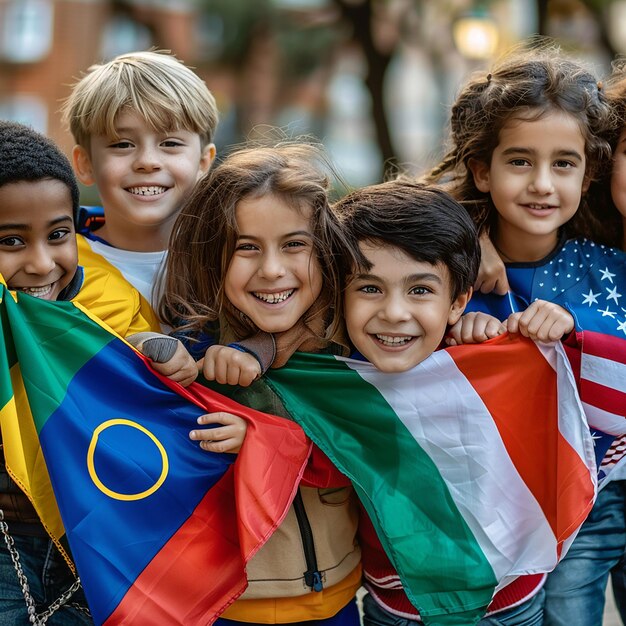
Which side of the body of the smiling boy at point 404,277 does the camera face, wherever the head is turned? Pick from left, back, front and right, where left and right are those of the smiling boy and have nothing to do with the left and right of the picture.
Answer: front

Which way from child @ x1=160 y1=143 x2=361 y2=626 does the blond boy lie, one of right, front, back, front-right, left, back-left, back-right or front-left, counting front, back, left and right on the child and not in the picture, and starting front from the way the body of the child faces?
back-right

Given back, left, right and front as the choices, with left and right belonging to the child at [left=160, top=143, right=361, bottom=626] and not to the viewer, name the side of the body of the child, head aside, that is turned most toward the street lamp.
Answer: back

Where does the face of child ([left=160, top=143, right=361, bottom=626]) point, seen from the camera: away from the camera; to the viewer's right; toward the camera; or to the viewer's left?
toward the camera

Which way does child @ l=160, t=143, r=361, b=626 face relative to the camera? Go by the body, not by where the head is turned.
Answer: toward the camera

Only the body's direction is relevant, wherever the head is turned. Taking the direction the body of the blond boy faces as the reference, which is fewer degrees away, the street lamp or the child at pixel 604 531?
the child

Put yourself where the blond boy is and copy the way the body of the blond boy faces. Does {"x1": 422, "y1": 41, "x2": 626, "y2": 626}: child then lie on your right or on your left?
on your left

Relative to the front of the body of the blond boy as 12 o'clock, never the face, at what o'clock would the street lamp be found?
The street lamp is roughly at 7 o'clock from the blond boy.

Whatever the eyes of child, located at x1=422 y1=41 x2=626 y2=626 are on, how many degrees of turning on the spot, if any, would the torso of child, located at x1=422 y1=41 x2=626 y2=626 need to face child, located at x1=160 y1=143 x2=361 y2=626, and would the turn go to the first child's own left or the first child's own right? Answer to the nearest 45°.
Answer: approximately 45° to the first child's own right

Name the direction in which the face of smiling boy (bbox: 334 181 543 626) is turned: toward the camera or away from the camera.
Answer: toward the camera

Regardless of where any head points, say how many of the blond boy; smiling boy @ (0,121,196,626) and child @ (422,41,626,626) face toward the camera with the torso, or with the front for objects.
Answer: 3

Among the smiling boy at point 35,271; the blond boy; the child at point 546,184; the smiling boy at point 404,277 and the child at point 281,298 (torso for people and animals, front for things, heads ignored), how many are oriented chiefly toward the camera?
5

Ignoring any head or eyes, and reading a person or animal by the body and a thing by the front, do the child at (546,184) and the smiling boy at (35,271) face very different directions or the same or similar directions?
same or similar directions

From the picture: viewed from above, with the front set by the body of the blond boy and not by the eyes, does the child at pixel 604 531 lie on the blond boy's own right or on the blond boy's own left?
on the blond boy's own left

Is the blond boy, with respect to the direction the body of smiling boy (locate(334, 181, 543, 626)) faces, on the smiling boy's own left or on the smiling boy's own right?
on the smiling boy's own right

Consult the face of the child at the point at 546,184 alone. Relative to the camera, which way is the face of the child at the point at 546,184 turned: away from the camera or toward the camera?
toward the camera

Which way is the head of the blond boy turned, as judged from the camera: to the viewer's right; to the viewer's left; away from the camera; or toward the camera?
toward the camera

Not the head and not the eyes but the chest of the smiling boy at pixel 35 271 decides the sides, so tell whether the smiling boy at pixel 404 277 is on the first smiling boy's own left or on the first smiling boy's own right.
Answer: on the first smiling boy's own left

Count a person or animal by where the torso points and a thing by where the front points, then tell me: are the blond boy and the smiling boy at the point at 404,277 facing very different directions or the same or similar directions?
same or similar directions
